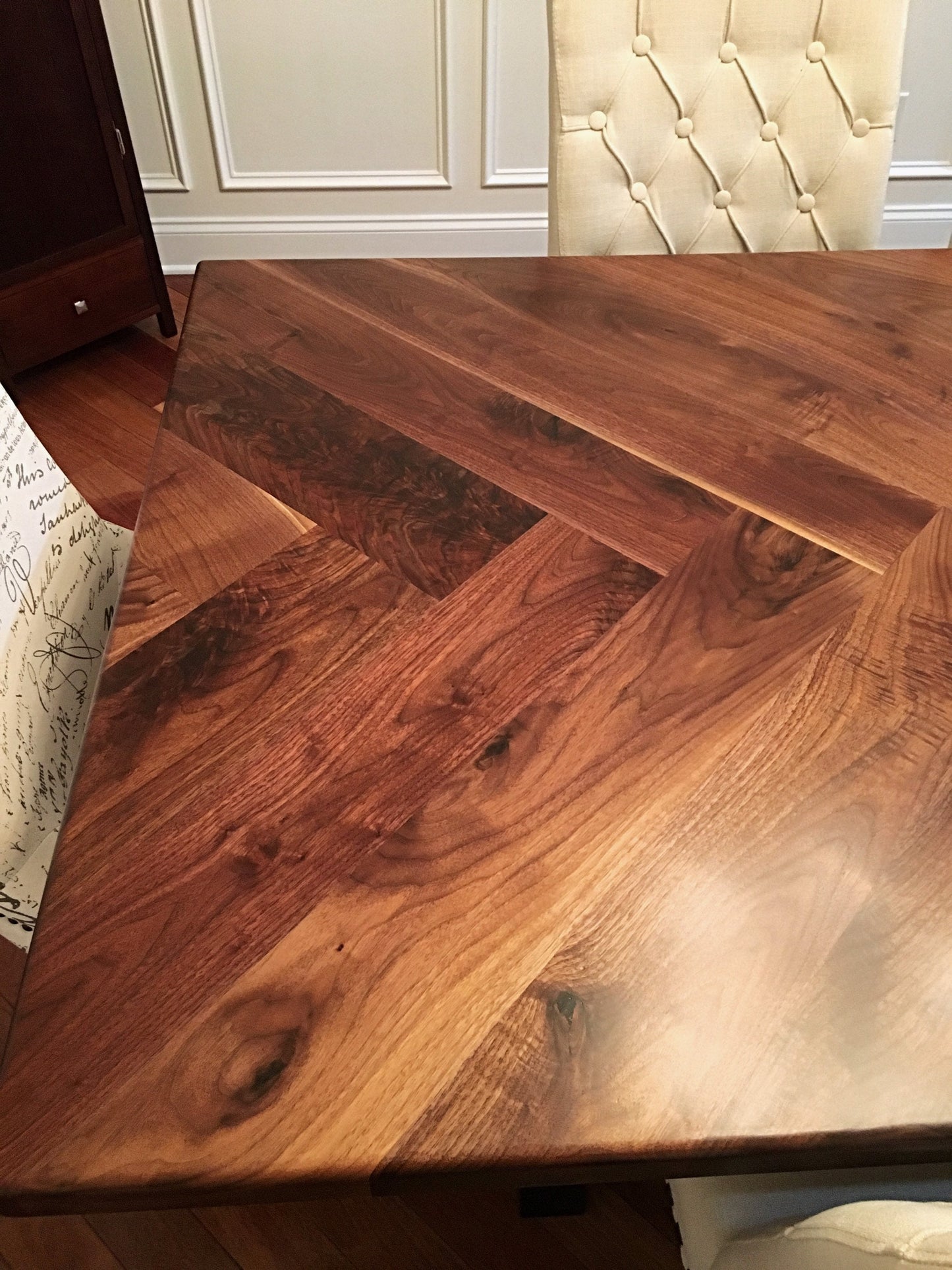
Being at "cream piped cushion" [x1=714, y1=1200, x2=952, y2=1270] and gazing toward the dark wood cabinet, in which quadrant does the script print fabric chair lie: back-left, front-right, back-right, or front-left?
front-left

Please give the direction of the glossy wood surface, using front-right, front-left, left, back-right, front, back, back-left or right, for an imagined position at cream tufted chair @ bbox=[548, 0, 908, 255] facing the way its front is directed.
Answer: front

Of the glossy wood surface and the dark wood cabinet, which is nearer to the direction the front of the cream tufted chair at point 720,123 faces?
the glossy wood surface

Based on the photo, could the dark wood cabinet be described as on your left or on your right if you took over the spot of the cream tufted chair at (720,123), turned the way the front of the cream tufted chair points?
on your right

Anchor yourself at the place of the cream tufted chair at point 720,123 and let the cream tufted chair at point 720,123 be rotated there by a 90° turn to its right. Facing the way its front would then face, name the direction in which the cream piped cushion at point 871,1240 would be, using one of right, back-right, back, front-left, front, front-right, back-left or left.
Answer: left

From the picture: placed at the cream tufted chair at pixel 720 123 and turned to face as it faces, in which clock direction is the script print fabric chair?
The script print fabric chair is roughly at 1 o'clock from the cream tufted chair.

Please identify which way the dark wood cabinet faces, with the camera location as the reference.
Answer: facing the viewer and to the right of the viewer

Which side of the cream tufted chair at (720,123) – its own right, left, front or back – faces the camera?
front

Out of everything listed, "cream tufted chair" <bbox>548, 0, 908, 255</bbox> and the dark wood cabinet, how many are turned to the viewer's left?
0

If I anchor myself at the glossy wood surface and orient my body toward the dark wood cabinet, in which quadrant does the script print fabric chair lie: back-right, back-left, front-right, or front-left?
front-left
